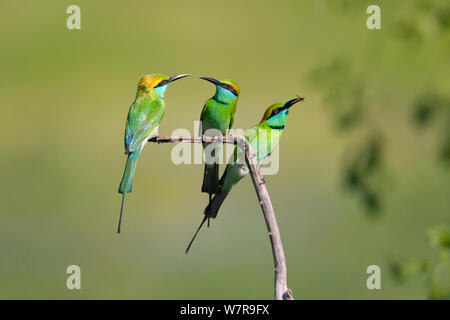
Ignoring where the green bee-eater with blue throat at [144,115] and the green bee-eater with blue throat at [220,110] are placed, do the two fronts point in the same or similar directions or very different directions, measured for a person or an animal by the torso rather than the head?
very different directions

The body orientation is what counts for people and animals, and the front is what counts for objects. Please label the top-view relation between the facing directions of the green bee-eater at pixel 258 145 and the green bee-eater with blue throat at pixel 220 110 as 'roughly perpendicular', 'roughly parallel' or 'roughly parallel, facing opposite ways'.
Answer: roughly perpendicular

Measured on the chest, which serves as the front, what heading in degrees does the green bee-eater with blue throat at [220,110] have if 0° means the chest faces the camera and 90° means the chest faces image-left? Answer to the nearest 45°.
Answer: approximately 45°
